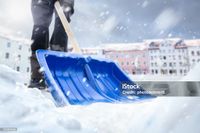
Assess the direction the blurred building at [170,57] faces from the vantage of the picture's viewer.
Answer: facing the viewer
